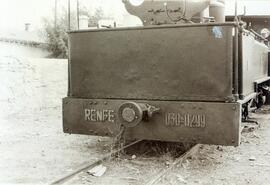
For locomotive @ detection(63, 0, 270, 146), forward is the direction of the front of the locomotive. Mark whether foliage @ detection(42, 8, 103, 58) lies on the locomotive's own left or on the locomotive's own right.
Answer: on the locomotive's own left

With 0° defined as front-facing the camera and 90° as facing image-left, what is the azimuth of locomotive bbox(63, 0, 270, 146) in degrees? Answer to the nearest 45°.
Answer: approximately 225°
